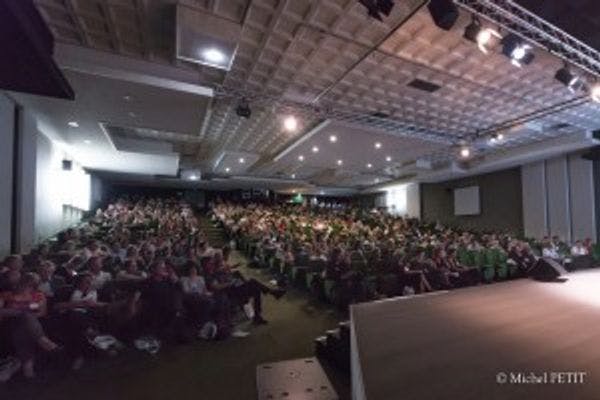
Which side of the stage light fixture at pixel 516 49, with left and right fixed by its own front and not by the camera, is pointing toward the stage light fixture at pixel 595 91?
left

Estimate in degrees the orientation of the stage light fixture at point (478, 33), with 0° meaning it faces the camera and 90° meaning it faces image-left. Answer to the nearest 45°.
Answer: approximately 315°

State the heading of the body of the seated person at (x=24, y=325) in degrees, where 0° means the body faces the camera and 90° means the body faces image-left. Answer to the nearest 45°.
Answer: approximately 315°

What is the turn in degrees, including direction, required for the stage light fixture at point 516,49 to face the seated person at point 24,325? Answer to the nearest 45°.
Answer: approximately 90° to its right

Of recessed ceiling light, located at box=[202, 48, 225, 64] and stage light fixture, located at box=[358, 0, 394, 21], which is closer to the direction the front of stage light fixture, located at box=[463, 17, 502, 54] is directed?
the stage light fixture

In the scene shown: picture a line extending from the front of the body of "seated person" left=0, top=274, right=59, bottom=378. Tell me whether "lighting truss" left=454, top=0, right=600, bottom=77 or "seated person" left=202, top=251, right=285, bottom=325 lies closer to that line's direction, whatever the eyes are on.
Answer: the lighting truss

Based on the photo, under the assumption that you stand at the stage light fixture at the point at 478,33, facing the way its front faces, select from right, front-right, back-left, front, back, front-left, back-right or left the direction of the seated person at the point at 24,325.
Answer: right

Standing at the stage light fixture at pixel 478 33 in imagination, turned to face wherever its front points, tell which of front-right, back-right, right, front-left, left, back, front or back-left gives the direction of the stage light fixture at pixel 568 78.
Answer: left

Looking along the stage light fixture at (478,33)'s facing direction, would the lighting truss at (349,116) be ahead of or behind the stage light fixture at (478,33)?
behind

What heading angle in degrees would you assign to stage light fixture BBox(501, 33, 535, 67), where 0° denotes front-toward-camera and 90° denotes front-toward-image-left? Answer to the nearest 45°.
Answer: approximately 315°

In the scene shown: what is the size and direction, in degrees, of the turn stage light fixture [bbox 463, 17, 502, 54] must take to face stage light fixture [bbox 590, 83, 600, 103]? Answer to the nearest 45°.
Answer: approximately 90° to its left

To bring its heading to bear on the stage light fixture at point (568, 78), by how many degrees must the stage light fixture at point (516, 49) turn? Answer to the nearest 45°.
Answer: approximately 90° to its left

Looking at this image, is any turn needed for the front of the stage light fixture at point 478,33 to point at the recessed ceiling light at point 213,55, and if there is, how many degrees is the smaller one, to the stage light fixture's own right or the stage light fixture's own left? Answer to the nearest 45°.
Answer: approximately 135° to the stage light fixture's own right

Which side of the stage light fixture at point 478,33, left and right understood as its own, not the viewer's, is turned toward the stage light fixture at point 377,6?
right
